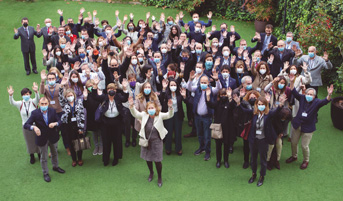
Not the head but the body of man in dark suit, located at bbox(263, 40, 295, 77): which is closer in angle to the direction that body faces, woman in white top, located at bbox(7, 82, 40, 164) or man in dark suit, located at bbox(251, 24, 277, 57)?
the woman in white top

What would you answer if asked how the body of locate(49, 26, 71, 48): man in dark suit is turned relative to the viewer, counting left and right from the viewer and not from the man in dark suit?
facing the viewer

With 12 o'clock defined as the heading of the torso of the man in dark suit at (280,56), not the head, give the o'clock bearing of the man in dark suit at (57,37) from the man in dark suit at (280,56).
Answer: the man in dark suit at (57,37) is roughly at 3 o'clock from the man in dark suit at (280,56).

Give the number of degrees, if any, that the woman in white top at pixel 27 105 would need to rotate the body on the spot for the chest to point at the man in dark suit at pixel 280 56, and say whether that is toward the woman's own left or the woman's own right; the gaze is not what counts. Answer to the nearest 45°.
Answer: approximately 90° to the woman's own left

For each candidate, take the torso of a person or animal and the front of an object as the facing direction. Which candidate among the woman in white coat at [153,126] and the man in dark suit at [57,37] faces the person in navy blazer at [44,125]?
the man in dark suit at [57,37]

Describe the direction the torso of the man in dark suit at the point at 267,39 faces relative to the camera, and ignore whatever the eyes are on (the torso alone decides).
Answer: toward the camera

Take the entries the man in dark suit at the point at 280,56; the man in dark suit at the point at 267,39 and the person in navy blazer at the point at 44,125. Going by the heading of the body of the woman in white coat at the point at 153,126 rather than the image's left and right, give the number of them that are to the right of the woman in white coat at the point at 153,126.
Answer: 1

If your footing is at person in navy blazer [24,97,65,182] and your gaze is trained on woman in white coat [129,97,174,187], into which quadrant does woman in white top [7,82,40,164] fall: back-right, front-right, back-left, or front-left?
back-left

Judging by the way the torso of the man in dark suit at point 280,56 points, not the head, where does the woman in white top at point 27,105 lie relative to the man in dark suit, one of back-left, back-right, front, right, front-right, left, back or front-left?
front-right

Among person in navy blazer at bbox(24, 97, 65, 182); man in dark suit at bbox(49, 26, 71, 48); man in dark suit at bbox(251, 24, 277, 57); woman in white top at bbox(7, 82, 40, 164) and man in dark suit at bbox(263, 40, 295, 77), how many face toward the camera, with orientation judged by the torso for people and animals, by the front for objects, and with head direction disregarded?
5

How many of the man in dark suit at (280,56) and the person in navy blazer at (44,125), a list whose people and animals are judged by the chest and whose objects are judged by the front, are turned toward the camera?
2

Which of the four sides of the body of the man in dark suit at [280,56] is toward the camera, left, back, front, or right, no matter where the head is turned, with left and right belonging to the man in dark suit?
front
